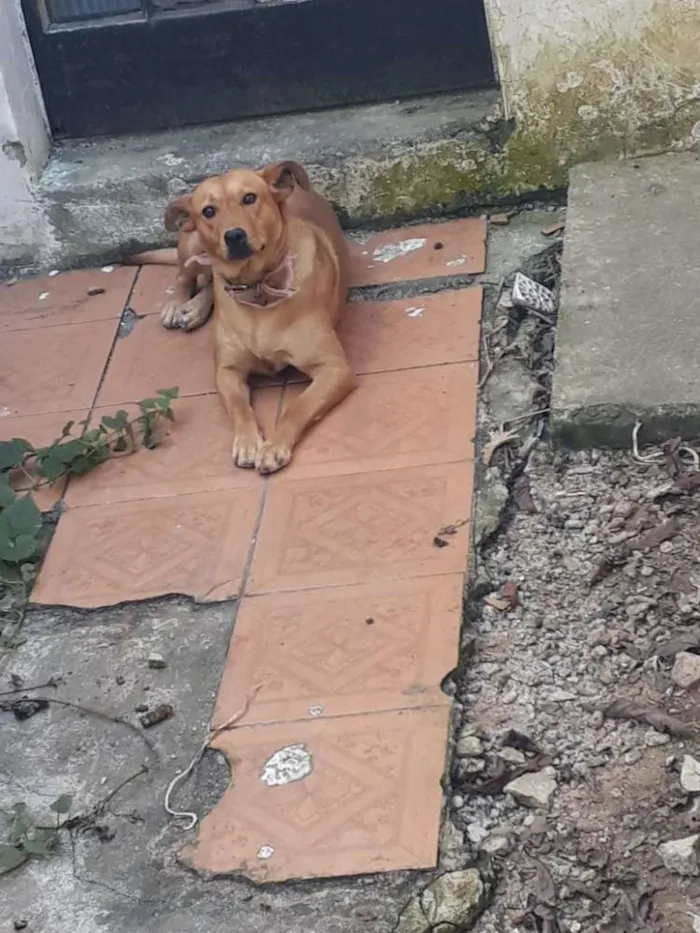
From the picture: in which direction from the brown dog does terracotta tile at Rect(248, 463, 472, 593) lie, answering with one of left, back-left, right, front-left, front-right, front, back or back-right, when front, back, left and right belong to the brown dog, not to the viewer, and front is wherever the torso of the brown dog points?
front

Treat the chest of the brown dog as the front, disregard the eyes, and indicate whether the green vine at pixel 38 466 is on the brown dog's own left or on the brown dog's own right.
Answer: on the brown dog's own right

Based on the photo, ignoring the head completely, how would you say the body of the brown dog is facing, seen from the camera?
toward the camera

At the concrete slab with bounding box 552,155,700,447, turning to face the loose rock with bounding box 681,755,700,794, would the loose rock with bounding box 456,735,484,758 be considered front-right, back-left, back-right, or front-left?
front-right

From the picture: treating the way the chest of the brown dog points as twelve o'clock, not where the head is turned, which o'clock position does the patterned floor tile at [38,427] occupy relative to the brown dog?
The patterned floor tile is roughly at 3 o'clock from the brown dog.

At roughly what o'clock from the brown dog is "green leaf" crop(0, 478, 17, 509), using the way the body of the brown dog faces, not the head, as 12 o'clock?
The green leaf is roughly at 2 o'clock from the brown dog.

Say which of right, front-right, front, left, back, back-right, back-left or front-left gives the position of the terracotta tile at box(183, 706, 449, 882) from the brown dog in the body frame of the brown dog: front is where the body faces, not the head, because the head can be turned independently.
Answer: front

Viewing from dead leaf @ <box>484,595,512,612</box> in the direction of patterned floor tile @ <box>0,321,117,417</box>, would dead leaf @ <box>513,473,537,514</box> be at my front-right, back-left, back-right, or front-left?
front-right

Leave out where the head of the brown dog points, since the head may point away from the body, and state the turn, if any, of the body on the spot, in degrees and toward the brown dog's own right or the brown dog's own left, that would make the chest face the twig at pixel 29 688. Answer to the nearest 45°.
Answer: approximately 45° to the brown dog's own right

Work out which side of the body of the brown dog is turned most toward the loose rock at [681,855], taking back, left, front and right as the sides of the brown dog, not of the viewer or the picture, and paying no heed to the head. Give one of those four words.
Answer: front

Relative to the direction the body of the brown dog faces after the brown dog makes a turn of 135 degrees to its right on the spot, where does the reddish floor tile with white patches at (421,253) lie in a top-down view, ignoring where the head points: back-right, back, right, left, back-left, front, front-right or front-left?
right
